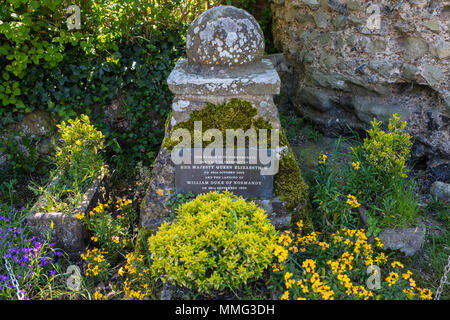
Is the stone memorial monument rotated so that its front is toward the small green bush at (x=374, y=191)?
no

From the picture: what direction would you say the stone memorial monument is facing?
toward the camera

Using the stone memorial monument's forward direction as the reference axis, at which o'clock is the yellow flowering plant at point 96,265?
The yellow flowering plant is roughly at 2 o'clock from the stone memorial monument.

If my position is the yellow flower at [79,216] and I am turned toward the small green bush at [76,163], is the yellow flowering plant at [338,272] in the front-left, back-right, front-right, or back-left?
back-right

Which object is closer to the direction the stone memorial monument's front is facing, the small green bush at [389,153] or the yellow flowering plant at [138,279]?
the yellow flowering plant

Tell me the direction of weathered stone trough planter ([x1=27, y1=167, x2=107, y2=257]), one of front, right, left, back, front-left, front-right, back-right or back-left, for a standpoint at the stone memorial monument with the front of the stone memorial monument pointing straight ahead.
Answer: right

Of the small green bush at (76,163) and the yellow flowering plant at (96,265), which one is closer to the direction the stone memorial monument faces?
the yellow flowering plant

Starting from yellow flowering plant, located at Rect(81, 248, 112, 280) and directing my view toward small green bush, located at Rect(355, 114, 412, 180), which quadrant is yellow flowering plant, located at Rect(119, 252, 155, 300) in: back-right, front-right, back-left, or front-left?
front-right

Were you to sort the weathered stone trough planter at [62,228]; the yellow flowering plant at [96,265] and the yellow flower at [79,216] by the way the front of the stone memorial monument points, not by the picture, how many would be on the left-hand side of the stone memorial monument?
0

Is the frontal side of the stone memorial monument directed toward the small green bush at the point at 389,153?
no

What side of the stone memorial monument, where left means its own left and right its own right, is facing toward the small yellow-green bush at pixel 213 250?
front

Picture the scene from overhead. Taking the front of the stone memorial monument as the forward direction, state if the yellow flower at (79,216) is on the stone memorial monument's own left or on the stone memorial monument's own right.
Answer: on the stone memorial monument's own right

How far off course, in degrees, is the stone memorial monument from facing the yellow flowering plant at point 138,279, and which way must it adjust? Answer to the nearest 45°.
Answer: approximately 45° to its right

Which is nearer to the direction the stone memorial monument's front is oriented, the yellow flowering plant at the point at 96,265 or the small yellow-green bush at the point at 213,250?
the small yellow-green bush

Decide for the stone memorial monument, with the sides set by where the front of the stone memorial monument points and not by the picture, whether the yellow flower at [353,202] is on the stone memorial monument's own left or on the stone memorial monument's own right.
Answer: on the stone memorial monument's own left

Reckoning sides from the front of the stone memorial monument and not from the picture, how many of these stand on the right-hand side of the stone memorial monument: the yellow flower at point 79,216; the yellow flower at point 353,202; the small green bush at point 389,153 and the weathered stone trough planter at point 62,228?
2
